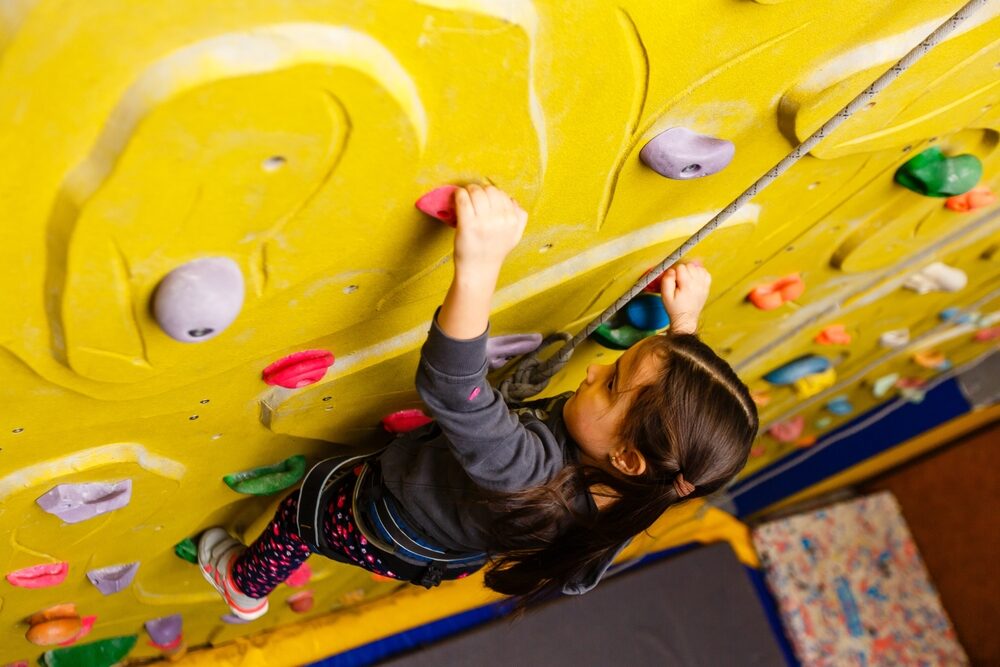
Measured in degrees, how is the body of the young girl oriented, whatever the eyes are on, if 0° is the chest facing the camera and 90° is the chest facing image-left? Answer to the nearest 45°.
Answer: approximately 135°

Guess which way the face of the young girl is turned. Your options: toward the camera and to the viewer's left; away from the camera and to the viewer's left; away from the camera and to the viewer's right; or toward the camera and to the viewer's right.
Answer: away from the camera and to the viewer's left

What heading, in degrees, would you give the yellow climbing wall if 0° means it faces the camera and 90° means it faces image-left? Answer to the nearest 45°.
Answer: approximately 315°
